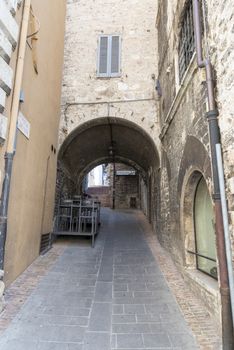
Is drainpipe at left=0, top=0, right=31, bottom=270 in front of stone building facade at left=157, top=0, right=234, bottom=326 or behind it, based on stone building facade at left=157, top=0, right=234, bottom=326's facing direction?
in front

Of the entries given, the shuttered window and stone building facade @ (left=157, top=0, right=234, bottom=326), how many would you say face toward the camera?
1

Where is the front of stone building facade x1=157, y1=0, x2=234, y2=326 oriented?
to the viewer's left
